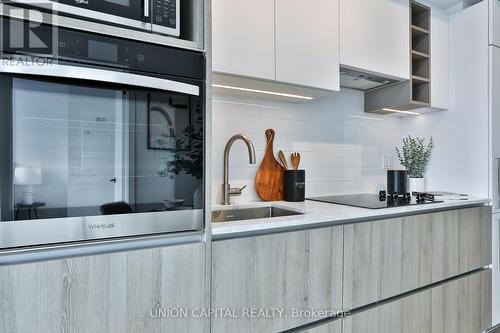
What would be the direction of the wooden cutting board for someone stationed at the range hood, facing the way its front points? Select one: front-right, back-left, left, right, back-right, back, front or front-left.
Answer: right

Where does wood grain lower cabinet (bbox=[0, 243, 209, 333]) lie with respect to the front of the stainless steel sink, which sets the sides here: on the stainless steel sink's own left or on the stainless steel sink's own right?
on the stainless steel sink's own right

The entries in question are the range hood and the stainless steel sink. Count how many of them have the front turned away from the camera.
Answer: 0

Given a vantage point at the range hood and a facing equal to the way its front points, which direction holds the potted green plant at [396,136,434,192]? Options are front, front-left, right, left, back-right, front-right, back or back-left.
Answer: left

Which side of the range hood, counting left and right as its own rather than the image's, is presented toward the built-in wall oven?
right

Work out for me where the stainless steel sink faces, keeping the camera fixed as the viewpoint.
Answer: facing the viewer and to the right of the viewer
